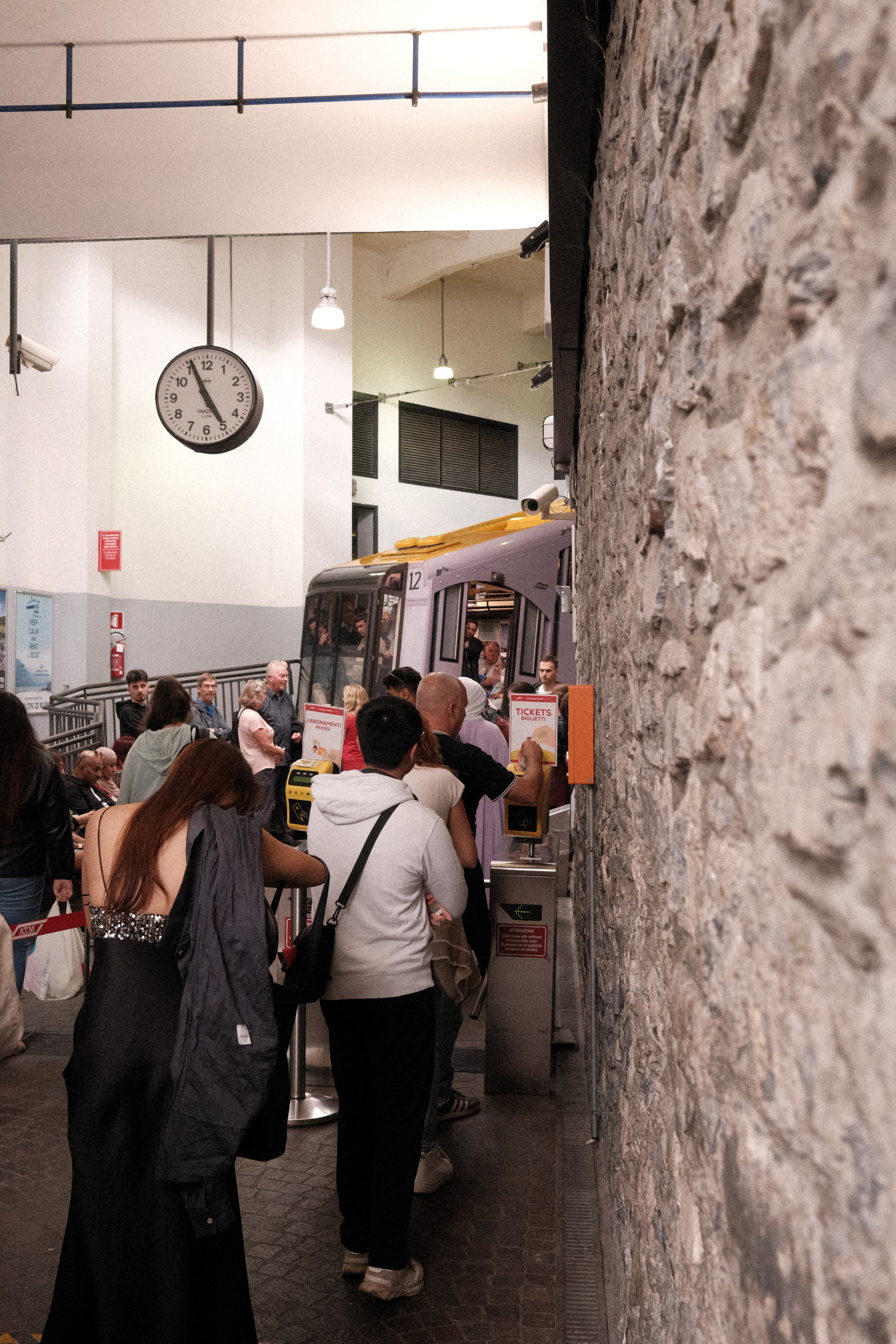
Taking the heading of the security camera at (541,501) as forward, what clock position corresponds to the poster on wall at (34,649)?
The poster on wall is roughly at 2 o'clock from the security camera.

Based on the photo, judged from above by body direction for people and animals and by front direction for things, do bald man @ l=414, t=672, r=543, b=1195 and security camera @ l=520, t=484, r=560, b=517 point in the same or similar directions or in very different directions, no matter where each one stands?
very different directions

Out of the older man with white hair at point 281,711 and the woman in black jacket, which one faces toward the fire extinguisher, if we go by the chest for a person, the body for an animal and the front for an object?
the woman in black jacket

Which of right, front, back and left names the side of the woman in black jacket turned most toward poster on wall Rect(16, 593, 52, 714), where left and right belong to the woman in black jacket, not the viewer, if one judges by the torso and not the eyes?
front

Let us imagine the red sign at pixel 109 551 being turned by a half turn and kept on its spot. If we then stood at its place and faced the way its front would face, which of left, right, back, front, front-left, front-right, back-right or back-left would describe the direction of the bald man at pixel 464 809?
back

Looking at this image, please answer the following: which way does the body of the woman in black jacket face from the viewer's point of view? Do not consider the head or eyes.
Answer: away from the camera

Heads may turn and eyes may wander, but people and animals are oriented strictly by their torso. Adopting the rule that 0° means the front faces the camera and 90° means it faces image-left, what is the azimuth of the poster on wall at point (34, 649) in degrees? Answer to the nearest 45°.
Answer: approximately 315°

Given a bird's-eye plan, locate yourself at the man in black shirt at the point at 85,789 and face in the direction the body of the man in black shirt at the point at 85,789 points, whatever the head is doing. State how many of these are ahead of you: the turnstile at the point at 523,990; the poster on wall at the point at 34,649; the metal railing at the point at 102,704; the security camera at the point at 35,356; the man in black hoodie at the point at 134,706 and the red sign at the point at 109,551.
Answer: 1

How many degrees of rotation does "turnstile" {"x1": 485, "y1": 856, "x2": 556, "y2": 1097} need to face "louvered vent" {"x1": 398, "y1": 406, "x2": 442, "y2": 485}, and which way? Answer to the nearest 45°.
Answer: approximately 180°

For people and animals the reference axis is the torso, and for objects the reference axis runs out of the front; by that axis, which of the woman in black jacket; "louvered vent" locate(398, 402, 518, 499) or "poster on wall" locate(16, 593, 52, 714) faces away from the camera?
the woman in black jacket

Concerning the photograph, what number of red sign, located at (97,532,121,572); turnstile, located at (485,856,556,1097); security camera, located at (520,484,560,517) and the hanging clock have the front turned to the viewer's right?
0

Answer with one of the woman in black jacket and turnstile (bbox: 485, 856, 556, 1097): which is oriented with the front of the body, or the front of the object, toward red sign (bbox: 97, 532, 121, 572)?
the woman in black jacket

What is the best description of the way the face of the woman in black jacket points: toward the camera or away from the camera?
away from the camera

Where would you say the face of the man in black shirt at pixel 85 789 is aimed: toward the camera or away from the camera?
toward the camera

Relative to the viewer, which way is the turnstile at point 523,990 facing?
toward the camera

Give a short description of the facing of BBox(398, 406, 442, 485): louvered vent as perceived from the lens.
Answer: facing the viewer and to the right of the viewer

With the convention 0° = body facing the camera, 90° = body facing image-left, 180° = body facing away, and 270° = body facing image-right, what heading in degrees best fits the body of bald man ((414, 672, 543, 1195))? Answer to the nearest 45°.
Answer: approximately 225°

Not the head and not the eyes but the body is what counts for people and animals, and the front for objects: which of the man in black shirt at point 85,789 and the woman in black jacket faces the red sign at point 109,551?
the woman in black jacket

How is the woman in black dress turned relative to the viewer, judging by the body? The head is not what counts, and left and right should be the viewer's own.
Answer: facing away from the viewer and to the right of the viewer
